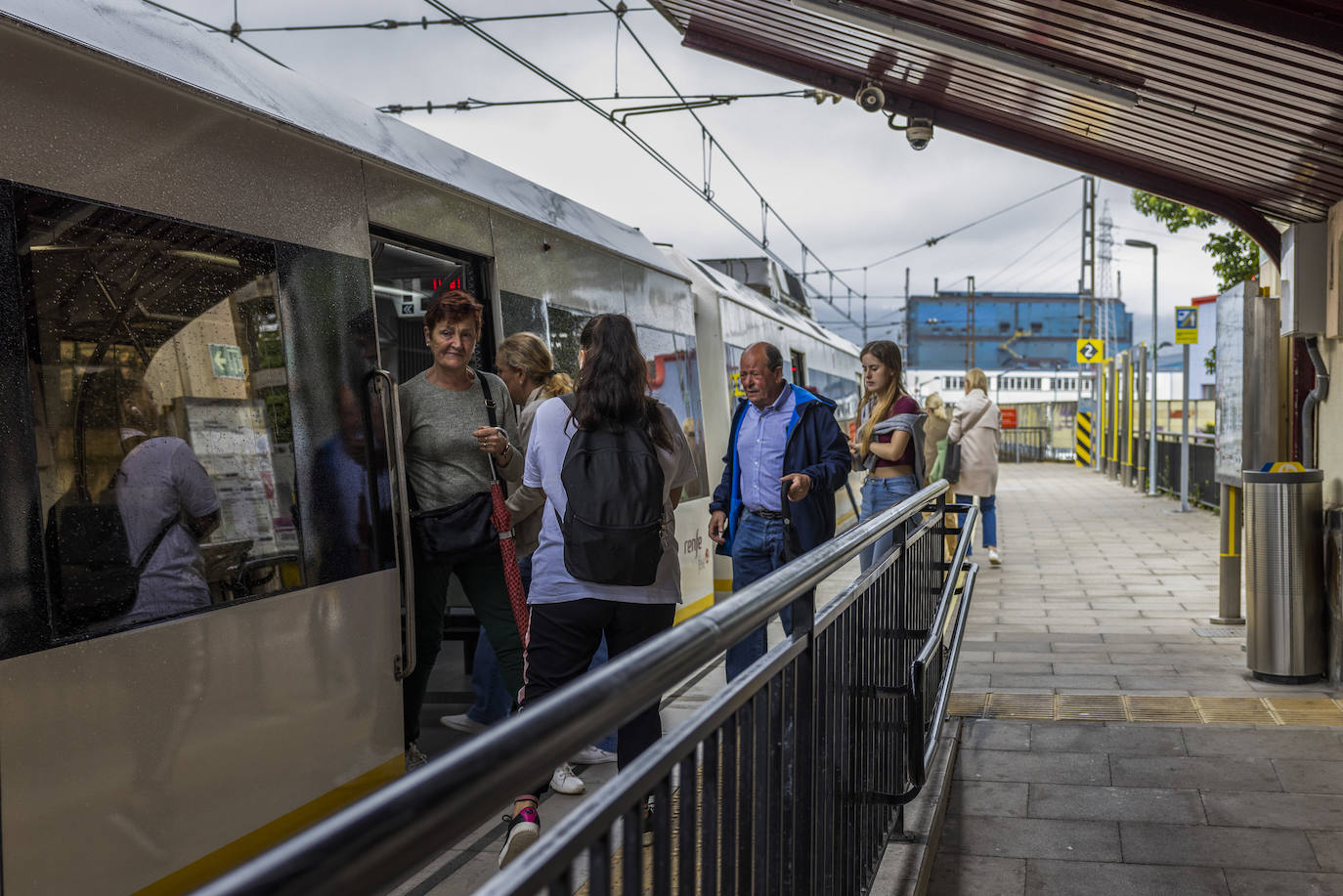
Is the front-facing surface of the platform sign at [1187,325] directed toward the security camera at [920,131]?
yes

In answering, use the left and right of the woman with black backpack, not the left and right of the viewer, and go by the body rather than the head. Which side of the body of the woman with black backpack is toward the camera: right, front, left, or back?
back

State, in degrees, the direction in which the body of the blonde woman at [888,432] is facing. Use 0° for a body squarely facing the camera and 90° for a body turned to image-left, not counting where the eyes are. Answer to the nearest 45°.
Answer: approximately 45°

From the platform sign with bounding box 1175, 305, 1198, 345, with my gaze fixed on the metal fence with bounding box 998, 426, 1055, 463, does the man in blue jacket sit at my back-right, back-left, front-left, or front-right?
back-left

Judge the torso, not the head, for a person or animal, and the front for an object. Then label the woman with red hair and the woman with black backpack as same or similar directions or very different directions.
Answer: very different directions

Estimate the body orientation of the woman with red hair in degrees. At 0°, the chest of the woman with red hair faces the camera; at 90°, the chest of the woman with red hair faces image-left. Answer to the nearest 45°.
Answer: approximately 0°

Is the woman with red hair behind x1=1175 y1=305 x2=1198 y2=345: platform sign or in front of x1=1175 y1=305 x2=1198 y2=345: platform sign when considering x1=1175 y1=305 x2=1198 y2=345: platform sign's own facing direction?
in front

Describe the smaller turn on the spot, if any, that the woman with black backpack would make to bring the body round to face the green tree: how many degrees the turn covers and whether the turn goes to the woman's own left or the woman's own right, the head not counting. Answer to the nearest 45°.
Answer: approximately 45° to the woman's own right
